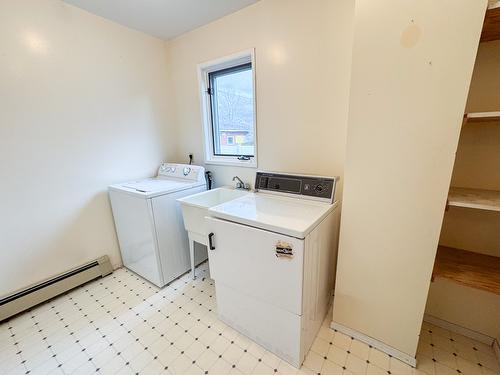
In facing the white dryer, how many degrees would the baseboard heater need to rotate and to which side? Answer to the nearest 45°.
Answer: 0° — it already faces it

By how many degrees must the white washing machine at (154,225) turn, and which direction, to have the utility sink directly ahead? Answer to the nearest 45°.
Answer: approximately 90° to its left

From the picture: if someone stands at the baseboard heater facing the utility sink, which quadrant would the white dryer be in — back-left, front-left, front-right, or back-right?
front-right

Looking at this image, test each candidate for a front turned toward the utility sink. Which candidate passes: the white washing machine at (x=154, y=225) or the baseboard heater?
the baseboard heater

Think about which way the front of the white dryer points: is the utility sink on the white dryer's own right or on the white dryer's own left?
on the white dryer's own right

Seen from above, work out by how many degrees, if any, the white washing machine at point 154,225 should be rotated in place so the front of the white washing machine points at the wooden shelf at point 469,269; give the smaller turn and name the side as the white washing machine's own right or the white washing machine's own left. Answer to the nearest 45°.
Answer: approximately 90° to the white washing machine's own left

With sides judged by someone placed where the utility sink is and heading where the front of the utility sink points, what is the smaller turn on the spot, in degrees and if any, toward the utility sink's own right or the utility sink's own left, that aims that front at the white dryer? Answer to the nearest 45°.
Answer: approximately 90° to the utility sink's own left

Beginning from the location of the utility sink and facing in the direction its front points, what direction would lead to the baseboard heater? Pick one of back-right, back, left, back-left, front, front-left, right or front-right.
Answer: front-right

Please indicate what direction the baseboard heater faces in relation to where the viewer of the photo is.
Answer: facing the viewer and to the right of the viewer

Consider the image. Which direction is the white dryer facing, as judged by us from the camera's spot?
facing the viewer and to the left of the viewer

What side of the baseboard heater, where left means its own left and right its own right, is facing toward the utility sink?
front

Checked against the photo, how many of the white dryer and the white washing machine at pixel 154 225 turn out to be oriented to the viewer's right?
0

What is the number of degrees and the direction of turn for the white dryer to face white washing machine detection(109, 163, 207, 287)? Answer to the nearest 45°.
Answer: approximately 90° to its right

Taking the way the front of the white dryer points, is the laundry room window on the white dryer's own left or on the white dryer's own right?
on the white dryer's own right

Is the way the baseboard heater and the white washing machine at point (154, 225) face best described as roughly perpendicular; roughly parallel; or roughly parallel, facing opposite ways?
roughly perpendicular

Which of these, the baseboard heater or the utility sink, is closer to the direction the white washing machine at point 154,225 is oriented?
the baseboard heater
